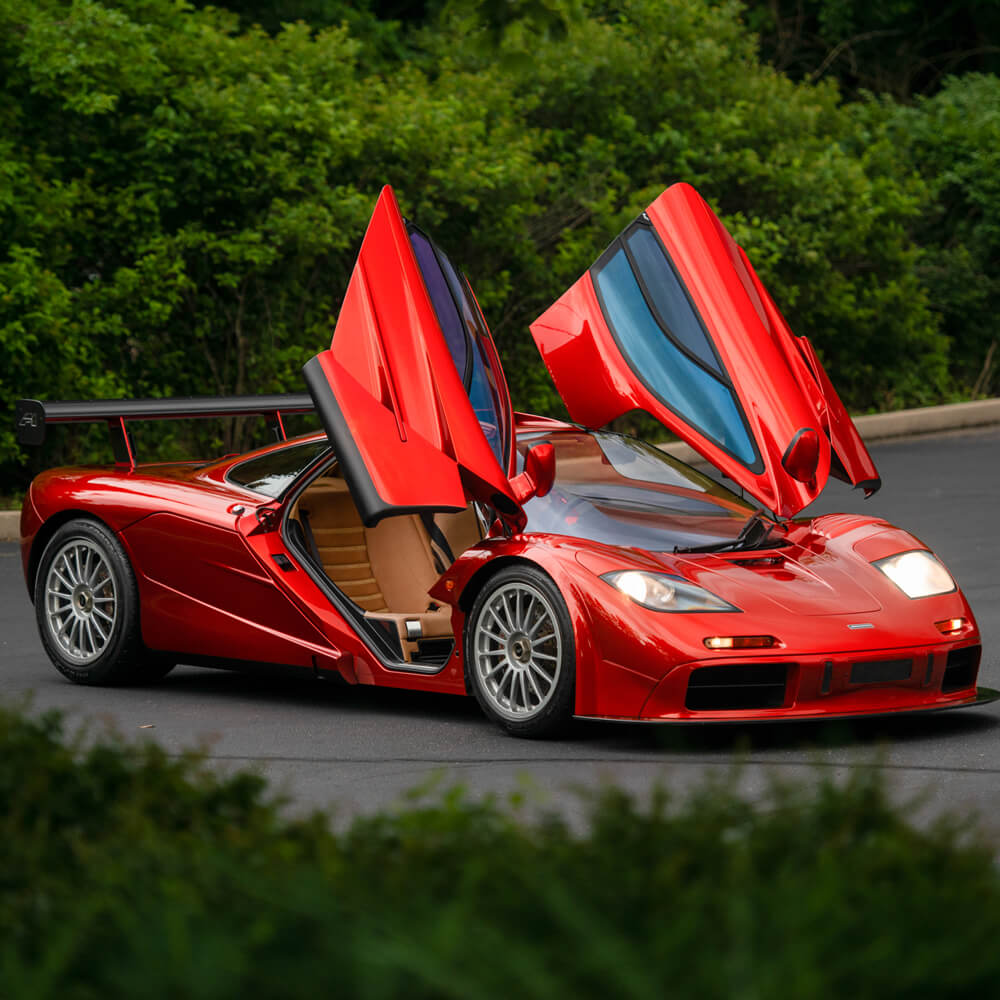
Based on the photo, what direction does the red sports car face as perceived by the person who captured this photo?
facing the viewer and to the right of the viewer
